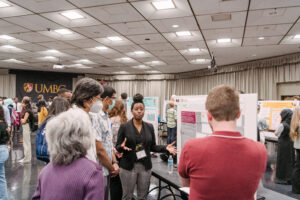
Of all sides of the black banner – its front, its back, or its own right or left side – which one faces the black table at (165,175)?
front

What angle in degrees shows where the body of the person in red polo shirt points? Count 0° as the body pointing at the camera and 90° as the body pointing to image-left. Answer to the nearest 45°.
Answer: approximately 180°

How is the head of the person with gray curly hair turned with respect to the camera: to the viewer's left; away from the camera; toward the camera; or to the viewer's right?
away from the camera

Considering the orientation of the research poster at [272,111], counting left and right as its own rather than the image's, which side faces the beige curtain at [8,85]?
right

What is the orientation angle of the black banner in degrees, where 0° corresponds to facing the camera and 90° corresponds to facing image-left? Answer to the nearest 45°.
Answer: approximately 0°

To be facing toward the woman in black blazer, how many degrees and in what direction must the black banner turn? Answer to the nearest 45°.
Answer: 0° — it already faces them

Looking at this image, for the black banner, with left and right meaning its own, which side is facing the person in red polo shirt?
front

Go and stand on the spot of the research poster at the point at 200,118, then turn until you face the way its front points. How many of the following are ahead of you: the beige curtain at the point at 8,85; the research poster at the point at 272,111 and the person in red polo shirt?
1

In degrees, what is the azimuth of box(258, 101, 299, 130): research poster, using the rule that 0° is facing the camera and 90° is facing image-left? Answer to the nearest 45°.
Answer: approximately 0°

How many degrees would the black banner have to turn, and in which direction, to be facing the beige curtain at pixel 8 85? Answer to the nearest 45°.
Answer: approximately 90° to its right
